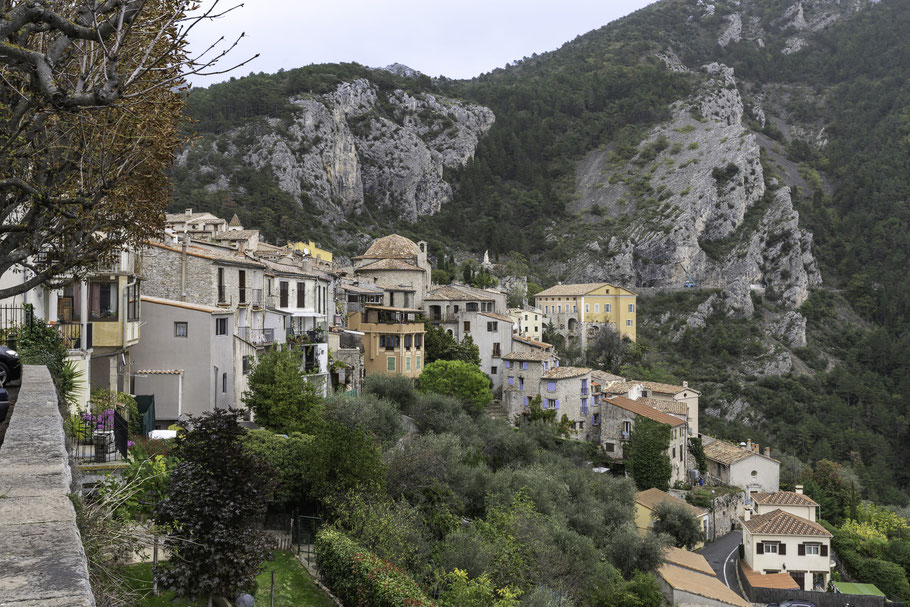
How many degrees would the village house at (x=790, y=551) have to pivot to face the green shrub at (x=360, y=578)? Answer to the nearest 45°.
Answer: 0° — it already faces it

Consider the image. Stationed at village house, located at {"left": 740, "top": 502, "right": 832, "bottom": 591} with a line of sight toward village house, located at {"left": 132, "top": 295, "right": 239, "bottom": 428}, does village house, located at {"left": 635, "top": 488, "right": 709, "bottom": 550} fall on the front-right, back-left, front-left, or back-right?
front-right

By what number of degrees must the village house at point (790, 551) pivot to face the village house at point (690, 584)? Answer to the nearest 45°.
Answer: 0° — it already faces it

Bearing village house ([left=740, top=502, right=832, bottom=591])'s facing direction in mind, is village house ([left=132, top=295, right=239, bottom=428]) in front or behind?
in front

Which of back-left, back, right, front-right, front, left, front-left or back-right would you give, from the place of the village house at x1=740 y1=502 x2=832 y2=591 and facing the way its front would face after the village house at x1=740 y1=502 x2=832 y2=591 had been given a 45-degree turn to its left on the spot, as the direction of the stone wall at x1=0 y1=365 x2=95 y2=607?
front-right

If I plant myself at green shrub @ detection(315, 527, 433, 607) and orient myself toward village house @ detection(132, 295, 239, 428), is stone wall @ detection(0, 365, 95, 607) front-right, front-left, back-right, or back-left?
back-left

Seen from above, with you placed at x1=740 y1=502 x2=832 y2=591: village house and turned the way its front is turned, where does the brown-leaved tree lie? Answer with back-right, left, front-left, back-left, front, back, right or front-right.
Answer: front

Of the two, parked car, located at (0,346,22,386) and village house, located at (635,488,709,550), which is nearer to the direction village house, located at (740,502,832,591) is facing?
the parked car

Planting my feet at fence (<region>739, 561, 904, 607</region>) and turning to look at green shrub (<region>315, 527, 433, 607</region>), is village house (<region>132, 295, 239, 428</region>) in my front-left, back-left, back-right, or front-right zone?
front-right

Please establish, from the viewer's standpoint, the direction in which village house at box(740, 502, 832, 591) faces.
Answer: facing the viewer

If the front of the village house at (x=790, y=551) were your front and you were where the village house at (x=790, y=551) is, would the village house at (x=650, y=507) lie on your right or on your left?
on your right

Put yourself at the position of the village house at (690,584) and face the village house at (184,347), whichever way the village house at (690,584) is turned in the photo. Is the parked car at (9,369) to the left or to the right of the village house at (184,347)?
left

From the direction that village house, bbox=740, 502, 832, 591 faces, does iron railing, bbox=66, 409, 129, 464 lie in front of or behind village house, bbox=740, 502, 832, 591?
in front
